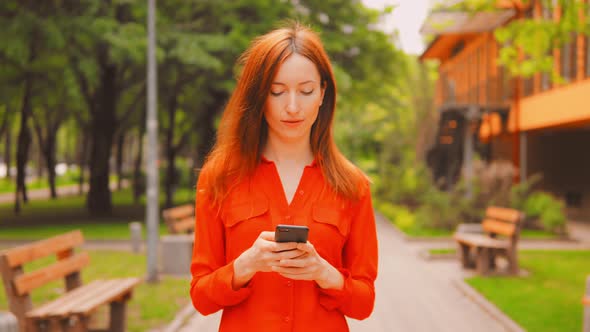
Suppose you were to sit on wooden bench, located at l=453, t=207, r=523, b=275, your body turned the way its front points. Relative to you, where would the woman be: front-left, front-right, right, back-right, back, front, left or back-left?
front-left

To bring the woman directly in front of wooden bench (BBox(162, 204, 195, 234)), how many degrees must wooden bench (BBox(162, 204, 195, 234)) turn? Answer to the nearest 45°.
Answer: approximately 45° to its right

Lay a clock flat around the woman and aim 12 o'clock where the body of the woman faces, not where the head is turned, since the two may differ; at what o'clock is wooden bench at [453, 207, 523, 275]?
The wooden bench is roughly at 7 o'clock from the woman.

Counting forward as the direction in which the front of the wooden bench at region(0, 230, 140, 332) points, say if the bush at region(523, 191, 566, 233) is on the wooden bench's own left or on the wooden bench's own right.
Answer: on the wooden bench's own left

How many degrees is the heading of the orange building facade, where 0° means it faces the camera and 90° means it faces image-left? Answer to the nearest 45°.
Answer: approximately 45°

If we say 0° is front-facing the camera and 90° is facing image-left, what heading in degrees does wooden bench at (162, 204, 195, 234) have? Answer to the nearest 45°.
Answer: approximately 315°

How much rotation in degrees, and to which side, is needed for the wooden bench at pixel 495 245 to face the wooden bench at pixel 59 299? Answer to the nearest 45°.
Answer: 0° — it already faces it

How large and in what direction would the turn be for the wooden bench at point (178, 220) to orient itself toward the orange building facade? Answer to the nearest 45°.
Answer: approximately 90° to its left

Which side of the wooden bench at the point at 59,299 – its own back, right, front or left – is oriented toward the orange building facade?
left

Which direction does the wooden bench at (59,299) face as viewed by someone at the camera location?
facing the viewer and to the right of the viewer

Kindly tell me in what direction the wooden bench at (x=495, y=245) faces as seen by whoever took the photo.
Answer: facing the viewer and to the left of the viewer

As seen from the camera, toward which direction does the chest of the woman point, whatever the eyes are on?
toward the camera

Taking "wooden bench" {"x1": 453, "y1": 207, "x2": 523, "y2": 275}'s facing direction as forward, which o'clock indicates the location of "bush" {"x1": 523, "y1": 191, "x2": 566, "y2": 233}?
The bush is roughly at 5 o'clock from the wooden bench.

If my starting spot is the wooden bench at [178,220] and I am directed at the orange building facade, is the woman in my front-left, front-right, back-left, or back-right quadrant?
back-right
